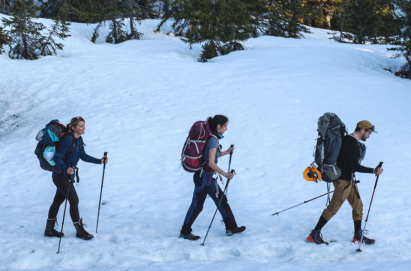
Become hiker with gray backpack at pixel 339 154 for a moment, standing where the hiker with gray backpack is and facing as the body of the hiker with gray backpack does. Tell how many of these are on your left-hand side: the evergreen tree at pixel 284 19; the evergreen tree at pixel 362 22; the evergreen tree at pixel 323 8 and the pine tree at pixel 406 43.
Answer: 4

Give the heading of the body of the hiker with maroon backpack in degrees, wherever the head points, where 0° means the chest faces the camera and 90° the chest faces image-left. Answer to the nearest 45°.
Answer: approximately 270°

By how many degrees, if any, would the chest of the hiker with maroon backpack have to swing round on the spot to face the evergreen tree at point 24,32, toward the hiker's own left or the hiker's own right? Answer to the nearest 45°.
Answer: approximately 135° to the hiker's own left

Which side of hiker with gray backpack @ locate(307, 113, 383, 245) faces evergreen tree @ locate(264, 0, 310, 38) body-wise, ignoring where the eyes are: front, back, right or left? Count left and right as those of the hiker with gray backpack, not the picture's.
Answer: left

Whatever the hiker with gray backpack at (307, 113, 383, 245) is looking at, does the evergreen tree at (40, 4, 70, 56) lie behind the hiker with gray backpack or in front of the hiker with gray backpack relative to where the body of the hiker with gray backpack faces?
behind

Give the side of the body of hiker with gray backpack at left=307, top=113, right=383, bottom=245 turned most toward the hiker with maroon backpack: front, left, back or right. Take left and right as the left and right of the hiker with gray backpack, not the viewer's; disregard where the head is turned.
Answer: back

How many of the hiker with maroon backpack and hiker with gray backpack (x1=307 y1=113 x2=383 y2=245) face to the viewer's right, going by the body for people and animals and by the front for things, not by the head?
2

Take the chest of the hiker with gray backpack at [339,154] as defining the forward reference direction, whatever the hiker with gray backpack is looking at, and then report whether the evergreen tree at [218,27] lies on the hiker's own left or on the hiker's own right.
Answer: on the hiker's own left

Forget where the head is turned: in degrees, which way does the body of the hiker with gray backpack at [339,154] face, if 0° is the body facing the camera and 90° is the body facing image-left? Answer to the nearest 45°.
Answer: approximately 270°

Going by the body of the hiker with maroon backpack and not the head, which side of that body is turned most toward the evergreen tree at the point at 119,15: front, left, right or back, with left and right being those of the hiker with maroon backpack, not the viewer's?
left
